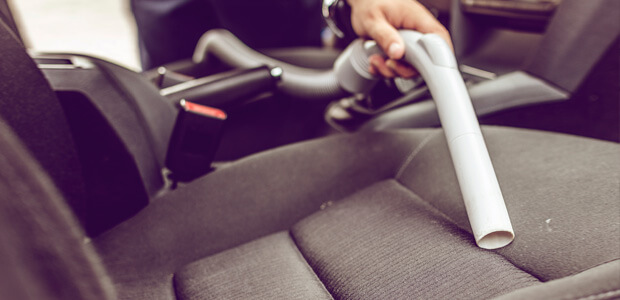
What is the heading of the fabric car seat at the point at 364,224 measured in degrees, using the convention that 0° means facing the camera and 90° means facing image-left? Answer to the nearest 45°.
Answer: approximately 225°
